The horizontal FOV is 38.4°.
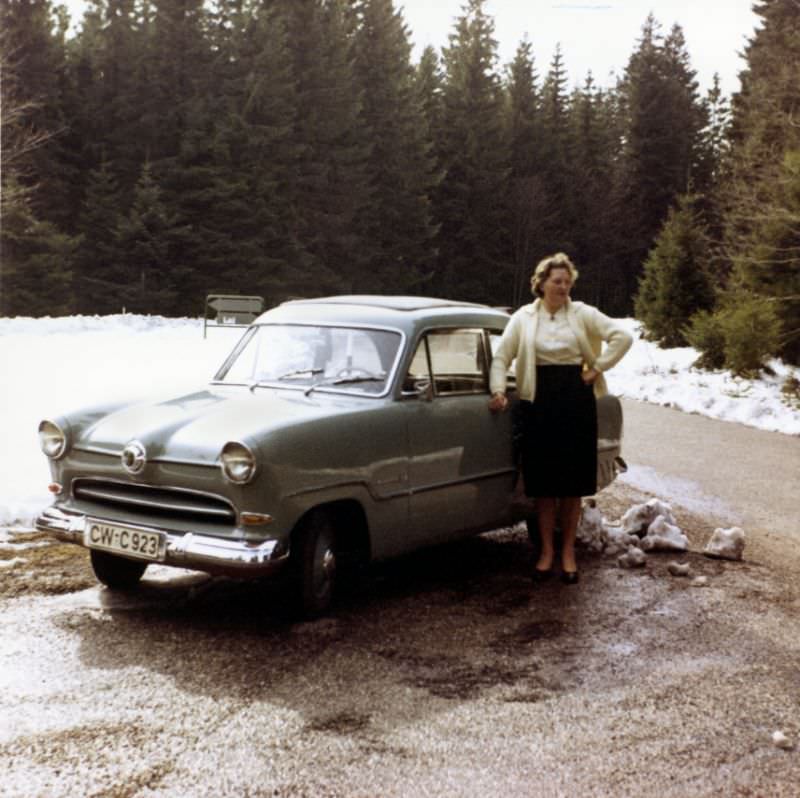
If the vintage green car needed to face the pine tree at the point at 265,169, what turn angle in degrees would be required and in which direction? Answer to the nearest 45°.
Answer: approximately 135° to its right

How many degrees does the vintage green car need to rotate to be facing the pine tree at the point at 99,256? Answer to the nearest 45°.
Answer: approximately 135° to its right

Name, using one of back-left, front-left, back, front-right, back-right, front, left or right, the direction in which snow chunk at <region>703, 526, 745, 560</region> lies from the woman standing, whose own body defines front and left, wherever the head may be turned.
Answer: back-left

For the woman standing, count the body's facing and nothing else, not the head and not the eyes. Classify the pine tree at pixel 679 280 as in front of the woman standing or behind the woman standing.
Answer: behind

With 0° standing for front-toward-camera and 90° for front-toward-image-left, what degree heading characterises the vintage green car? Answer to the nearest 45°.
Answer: approximately 45°

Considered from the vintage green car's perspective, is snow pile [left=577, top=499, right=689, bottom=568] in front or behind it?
behind

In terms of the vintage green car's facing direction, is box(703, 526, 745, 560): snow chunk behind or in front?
behind

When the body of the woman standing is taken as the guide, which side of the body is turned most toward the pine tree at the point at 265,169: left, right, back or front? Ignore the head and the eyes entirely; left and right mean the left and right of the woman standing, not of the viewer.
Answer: back

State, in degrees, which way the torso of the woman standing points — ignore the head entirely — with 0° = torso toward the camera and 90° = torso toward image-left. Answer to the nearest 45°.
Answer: approximately 0°
